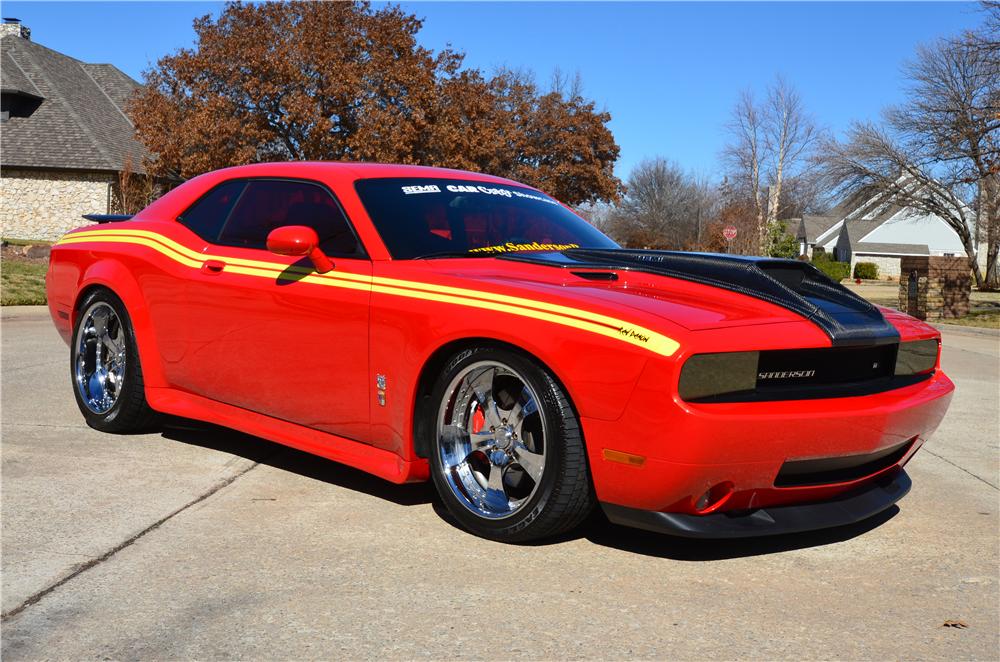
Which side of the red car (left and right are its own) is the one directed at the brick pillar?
left

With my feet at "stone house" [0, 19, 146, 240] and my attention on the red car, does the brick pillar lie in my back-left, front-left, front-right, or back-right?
front-left

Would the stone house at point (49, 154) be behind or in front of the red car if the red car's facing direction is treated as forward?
behind

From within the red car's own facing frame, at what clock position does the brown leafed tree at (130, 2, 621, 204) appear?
The brown leafed tree is roughly at 7 o'clock from the red car.

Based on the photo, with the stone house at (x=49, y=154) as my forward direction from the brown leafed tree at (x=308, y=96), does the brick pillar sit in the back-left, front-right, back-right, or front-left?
back-left
